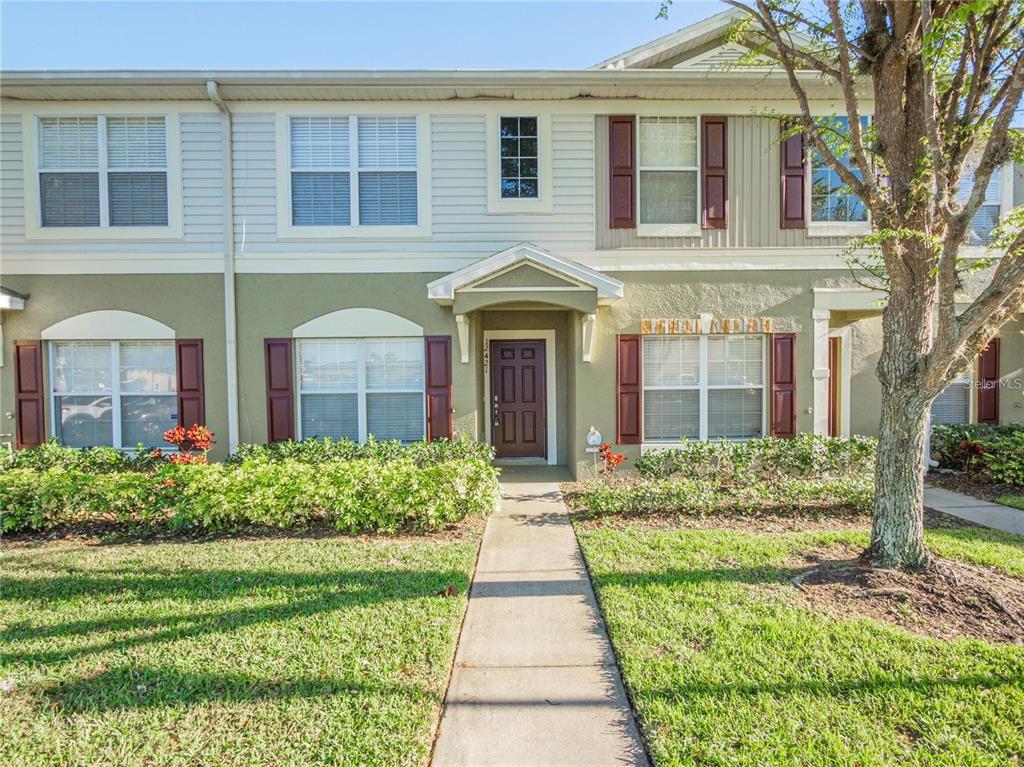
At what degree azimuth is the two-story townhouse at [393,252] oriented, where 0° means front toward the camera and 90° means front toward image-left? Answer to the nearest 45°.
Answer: approximately 0°

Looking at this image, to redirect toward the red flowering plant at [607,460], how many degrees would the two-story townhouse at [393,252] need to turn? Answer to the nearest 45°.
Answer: approximately 90° to its left

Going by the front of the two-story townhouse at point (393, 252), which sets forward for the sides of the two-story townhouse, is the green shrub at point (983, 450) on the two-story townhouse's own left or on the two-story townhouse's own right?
on the two-story townhouse's own left

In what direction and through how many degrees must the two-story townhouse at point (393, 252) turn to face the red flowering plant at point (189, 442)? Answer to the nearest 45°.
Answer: approximately 90° to its right
